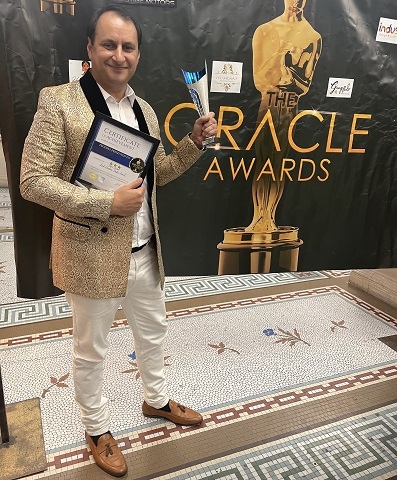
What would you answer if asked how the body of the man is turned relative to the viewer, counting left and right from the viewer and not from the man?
facing the viewer and to the right of the viewer
